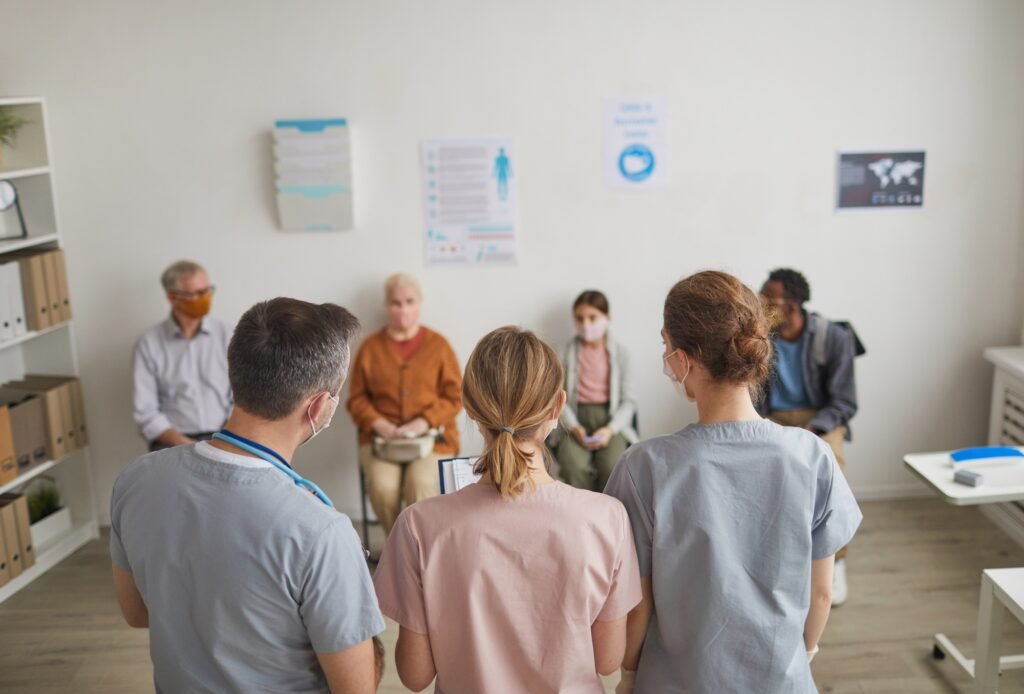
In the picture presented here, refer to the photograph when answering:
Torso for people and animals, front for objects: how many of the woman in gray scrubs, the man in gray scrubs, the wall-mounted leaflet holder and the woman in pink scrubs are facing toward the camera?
1

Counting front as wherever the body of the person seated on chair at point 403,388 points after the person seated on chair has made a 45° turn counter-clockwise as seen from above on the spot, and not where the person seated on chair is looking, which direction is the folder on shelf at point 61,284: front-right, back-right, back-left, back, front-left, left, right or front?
back-right

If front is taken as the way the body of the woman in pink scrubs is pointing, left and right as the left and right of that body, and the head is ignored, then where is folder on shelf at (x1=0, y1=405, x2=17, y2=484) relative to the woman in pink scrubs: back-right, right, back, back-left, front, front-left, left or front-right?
front-left

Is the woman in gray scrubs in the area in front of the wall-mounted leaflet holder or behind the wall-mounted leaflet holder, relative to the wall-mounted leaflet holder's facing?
in front

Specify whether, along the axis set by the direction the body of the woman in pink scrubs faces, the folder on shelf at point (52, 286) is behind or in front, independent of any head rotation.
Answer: in front

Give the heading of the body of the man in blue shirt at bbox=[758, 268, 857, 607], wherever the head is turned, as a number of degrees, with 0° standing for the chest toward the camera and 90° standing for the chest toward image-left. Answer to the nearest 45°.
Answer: approximately 45°

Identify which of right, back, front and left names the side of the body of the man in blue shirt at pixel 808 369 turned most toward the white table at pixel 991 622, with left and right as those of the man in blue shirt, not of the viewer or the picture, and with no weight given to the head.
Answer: front

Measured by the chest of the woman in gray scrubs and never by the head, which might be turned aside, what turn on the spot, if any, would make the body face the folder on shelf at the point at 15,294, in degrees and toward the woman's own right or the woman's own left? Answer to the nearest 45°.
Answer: approximately 45° to the woman's own left

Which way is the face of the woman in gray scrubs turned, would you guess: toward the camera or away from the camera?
away from the camera

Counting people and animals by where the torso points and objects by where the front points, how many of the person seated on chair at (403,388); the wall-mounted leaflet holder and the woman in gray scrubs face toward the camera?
2

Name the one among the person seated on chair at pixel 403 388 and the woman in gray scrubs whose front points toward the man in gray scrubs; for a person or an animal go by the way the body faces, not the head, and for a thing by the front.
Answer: the person seated on chair

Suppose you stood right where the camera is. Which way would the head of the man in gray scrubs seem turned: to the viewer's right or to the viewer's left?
to the viewer's right
